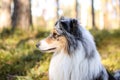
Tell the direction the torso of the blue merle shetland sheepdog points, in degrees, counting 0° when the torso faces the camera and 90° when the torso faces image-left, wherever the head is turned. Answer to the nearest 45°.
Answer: approximately 90°
